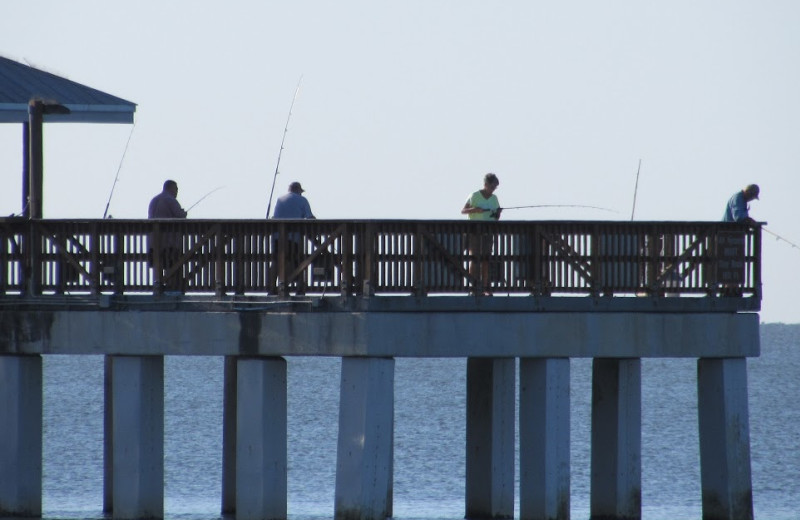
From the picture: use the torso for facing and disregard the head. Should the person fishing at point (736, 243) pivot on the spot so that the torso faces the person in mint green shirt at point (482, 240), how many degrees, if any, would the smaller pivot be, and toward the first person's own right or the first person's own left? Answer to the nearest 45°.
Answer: approximately 135° to the first person's own right

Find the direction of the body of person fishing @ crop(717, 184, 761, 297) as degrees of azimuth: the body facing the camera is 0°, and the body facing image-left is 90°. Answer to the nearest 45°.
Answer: approximately 270°

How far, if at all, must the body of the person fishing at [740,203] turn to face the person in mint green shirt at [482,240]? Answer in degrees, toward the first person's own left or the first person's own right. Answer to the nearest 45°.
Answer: approximately 135° to the first person's own right

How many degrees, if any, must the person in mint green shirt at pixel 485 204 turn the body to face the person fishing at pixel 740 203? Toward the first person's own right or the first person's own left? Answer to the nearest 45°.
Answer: approximately 45° to the first person's own left

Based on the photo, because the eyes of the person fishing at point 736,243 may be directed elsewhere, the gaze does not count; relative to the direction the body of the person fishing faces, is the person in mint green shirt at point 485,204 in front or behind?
behind

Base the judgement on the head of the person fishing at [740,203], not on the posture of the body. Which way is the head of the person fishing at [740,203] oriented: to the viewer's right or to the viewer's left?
to the viewer's right

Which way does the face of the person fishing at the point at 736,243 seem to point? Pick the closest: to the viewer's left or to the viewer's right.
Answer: to the viewer's right
